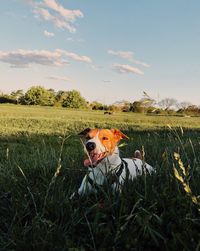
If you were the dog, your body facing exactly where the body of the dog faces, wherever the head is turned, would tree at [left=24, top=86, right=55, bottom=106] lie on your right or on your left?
on your right

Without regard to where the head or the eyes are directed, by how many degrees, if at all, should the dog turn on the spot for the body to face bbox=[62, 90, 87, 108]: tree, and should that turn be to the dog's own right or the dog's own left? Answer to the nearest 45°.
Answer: approximately 135° to the dog's own right

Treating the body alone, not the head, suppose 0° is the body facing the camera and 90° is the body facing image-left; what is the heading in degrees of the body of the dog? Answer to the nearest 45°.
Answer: approximately 45°

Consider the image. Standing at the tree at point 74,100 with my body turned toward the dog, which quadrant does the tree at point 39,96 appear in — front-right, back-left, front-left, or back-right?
back-right
